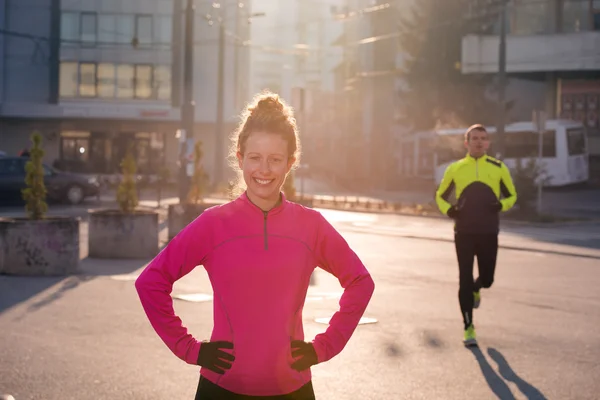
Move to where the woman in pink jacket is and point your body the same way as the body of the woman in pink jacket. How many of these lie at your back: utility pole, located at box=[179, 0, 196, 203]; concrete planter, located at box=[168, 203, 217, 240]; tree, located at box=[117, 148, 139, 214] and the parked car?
4

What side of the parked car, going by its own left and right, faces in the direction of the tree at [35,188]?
right

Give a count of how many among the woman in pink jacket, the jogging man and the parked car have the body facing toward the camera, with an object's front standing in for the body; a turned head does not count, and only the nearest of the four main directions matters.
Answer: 2

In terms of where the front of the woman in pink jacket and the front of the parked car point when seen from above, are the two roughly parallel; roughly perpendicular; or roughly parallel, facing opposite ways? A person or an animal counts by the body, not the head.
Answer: roughly perpendicular

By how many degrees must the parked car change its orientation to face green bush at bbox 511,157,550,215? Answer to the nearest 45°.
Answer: approximately 45° to its right

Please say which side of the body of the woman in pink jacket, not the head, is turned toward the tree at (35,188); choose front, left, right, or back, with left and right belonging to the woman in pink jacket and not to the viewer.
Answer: back

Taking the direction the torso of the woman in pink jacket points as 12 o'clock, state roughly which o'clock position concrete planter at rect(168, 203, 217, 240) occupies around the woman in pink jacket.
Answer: The concrete planter is roughly at 6 o'clock from the woman in pink jacket.

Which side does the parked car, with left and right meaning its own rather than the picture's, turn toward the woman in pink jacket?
right

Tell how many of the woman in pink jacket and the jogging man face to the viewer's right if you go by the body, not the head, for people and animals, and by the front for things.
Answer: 0

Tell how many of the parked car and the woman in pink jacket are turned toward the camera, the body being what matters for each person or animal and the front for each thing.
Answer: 1

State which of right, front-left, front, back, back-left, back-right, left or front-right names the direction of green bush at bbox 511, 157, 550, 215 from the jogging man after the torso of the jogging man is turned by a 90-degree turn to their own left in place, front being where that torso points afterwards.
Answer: left
